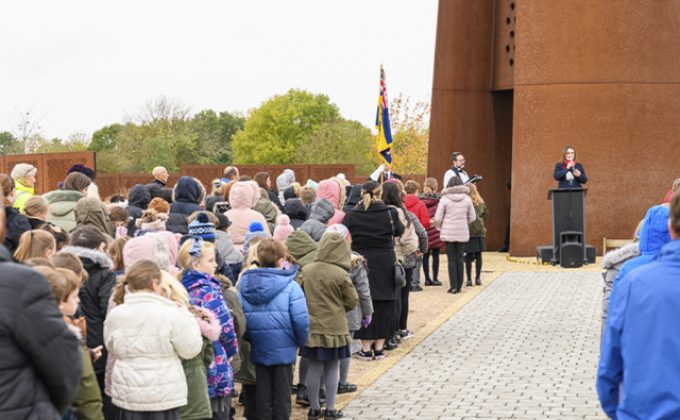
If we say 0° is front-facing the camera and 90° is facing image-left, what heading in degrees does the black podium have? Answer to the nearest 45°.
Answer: approximately 0°

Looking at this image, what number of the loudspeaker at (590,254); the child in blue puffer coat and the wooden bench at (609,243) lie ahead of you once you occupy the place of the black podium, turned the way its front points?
1

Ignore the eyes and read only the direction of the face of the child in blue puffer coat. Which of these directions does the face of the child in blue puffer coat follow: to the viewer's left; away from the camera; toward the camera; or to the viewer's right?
away from the camera

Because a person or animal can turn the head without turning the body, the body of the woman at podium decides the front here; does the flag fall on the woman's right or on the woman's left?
on the woman's right

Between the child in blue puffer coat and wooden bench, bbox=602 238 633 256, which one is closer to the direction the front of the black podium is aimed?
the child in blue puffer coat

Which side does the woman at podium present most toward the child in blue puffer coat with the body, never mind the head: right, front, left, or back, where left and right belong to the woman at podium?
front

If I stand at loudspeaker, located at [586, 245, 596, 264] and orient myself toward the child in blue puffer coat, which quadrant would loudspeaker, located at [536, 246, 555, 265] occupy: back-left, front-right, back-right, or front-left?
front-right

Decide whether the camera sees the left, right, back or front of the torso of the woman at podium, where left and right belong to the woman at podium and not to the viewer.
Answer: front
